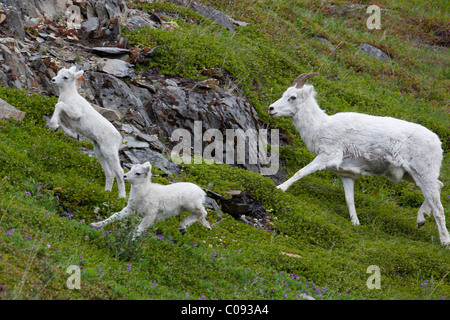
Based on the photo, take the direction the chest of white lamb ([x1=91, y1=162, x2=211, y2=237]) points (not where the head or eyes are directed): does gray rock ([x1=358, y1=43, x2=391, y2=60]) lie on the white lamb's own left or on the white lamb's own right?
on the white lamb's own right

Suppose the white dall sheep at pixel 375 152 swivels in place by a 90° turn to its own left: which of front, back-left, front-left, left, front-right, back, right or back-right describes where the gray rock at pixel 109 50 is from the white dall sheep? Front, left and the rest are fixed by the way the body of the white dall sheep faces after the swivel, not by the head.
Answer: right

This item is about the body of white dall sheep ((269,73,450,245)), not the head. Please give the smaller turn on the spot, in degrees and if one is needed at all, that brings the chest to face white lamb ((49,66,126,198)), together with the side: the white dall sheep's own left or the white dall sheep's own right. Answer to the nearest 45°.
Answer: approximately 45° to the white dall sheep's own left

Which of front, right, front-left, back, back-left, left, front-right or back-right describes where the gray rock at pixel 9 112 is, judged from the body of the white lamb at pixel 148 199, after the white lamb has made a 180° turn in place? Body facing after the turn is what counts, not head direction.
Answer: back-left

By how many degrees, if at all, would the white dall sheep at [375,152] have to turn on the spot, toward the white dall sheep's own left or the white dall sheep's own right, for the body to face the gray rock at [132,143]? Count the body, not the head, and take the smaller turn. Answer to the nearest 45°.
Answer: approximately 45° to the white dall sheep's own left

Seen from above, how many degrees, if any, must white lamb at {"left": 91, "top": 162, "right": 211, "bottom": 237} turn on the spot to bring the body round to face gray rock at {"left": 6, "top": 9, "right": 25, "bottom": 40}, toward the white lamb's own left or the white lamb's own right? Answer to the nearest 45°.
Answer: approximately 45° to the white lamb's own right

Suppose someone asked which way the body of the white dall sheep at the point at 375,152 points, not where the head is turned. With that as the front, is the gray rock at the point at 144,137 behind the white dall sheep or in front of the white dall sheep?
in front

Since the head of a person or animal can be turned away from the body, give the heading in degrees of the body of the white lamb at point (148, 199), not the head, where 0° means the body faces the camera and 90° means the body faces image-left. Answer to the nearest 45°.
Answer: approximately 90°

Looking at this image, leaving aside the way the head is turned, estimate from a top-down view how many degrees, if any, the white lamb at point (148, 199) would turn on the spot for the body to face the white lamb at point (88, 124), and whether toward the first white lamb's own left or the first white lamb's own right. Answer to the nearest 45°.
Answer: approximately 45° to the first white lamb's own right

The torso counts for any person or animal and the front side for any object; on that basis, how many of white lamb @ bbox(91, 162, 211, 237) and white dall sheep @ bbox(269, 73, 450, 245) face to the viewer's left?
2

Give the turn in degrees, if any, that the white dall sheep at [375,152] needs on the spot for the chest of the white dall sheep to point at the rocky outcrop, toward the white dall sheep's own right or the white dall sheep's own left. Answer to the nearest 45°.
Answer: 0° — it already faces it

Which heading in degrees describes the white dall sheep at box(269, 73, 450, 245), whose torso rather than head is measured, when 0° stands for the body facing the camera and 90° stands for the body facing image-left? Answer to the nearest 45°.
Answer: approximately 90°

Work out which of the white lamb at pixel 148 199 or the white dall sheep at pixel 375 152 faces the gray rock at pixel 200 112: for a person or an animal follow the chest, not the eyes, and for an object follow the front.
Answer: the white dall sheep

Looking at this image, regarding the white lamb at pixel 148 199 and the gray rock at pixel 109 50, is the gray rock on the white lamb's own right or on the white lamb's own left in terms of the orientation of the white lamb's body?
on the white lamb's own right
